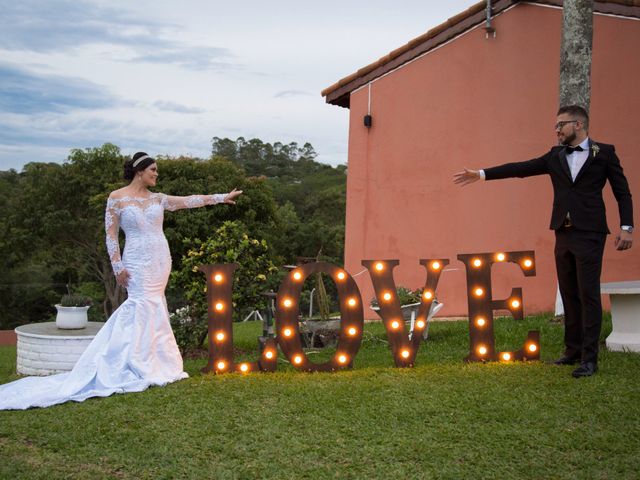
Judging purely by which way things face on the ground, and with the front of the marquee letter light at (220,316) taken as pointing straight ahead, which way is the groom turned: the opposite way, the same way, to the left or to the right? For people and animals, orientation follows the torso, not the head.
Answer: to the right

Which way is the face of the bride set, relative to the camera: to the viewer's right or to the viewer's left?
to the viewer's right

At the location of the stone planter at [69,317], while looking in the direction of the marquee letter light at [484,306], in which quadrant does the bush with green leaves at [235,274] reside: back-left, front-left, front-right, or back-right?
front-left

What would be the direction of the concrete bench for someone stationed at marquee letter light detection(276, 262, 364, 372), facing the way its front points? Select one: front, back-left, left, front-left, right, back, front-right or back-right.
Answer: left

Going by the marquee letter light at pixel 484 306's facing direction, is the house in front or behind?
behind

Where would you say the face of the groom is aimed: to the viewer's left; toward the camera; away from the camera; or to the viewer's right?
to the viewer's left

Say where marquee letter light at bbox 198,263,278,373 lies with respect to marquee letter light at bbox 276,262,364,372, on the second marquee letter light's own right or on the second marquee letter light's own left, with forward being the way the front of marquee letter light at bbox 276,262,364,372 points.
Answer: on the second marquee letter light's own right

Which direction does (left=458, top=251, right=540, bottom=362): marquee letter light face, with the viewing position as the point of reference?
facing the viewer

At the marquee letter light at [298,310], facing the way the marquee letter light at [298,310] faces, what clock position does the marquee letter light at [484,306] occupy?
the marquee letter light at [484,306] is roughly at 9 o'clock from the marquee letter light at [298,310].

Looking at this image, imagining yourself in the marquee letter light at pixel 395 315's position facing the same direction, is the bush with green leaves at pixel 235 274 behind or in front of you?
behind

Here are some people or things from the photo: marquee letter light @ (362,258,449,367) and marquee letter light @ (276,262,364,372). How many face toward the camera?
2

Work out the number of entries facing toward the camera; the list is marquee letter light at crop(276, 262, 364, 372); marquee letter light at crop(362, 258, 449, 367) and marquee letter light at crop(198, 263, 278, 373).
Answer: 3

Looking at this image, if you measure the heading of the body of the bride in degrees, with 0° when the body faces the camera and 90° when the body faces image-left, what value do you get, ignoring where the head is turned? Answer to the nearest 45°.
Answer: approximately 315°

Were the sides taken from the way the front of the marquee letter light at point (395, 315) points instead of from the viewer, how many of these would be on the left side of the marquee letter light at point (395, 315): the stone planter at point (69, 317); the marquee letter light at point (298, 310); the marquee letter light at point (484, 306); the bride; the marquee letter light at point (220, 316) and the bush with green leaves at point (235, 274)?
1

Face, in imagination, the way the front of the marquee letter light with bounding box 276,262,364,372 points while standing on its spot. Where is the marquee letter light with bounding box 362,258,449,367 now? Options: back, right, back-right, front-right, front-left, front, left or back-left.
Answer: left

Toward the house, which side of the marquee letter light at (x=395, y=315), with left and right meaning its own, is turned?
back

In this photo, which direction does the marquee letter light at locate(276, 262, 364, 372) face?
toward the camera

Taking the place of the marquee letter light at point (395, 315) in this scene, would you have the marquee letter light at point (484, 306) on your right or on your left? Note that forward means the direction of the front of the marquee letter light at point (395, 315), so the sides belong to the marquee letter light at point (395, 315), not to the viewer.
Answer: on your left

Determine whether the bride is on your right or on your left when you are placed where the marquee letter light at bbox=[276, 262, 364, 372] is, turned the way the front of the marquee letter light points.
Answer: on your right

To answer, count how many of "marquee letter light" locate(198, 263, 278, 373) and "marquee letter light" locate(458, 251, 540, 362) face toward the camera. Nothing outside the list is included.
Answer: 2

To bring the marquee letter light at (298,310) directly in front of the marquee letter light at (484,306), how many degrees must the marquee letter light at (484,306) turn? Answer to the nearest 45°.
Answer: approximately 90° to its right
